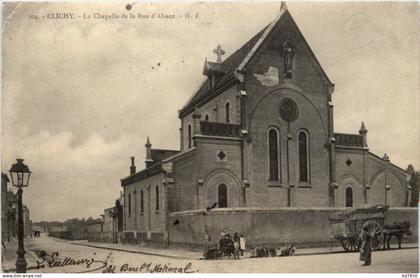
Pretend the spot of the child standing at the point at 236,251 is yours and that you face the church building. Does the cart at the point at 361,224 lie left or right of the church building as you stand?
right

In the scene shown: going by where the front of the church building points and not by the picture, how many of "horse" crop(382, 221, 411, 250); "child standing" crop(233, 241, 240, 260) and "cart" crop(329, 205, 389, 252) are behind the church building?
0

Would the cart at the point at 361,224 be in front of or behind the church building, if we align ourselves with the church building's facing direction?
in front

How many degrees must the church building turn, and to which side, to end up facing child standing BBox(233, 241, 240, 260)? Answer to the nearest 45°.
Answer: approximately 45° to its right

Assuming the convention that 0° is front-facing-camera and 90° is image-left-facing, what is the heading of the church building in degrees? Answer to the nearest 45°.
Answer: approximately 315°
